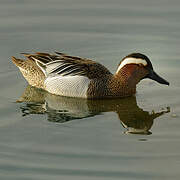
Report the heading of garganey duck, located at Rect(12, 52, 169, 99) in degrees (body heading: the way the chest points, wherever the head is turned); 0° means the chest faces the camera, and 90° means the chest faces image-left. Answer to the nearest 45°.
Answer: approximately 270°
